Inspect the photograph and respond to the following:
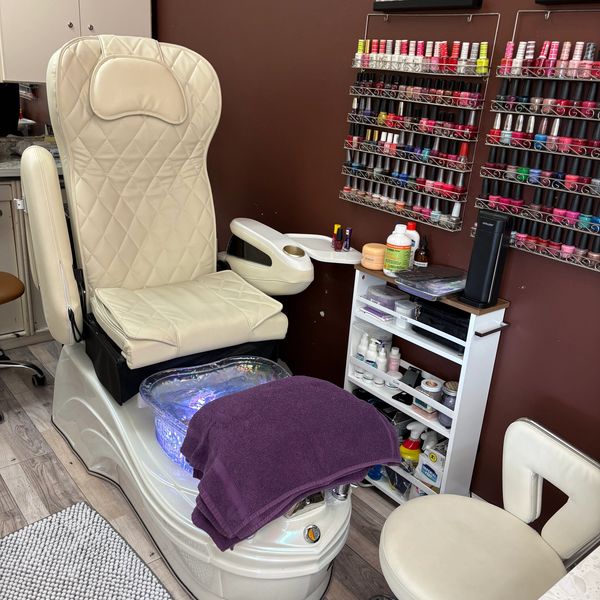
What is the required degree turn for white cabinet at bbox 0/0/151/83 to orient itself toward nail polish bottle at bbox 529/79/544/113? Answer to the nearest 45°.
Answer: approximately 45° to its left

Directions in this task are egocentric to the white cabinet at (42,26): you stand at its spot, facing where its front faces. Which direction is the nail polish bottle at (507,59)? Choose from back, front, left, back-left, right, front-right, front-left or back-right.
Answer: front-left

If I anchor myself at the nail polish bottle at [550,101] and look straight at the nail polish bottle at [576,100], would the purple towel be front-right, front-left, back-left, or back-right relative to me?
back-right

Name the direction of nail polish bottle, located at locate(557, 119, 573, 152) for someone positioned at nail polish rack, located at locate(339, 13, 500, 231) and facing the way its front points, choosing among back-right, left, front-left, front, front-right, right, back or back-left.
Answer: left
